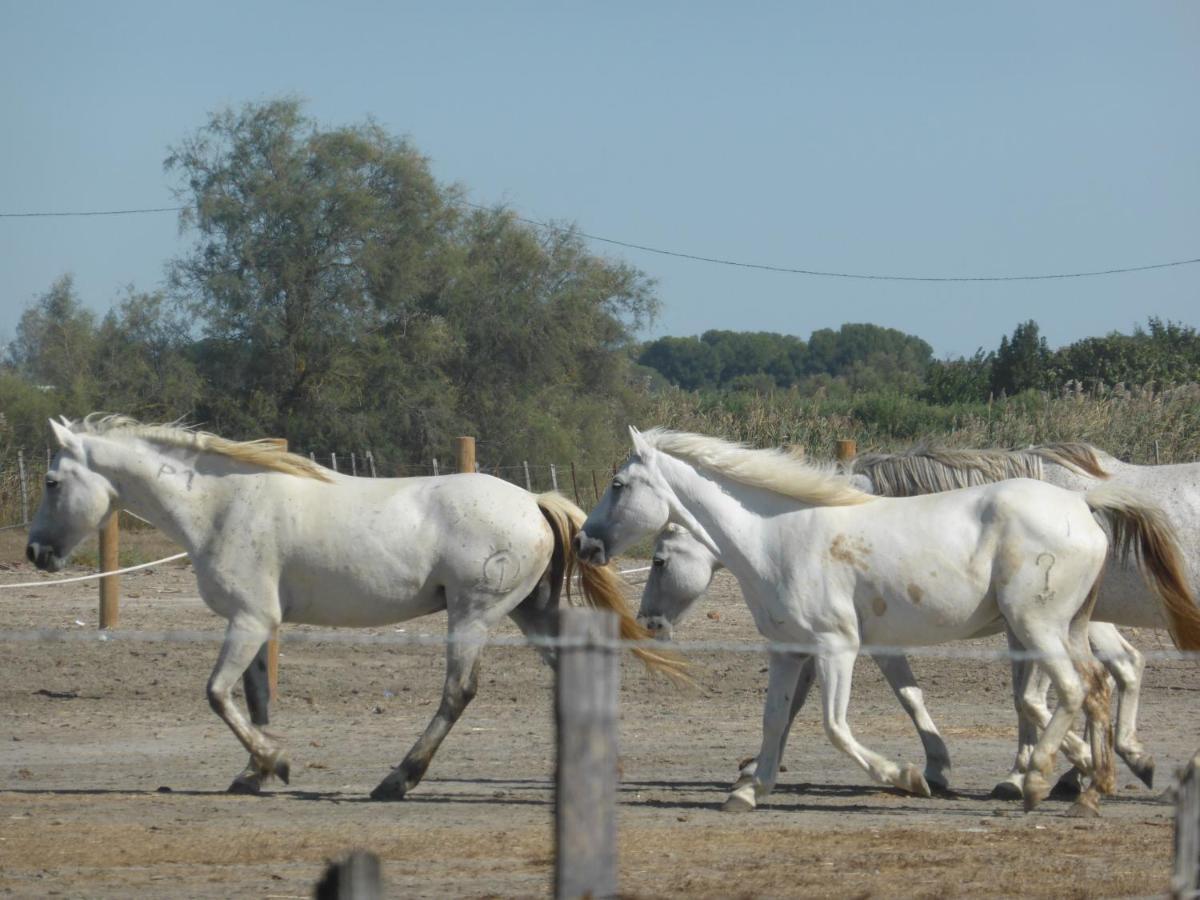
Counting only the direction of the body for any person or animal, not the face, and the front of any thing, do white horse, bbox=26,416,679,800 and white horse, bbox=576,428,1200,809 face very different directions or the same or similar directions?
same or similar directions

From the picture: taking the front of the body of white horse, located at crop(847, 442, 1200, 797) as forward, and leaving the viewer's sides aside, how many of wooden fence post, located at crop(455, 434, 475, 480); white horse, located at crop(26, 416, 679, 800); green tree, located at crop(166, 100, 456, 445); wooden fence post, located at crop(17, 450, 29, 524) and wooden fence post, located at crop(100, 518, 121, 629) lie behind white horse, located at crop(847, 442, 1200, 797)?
0

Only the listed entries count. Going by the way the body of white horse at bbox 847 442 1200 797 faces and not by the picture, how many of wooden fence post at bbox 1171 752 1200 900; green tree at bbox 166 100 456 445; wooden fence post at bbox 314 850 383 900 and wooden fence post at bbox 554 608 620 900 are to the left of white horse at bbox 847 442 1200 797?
3

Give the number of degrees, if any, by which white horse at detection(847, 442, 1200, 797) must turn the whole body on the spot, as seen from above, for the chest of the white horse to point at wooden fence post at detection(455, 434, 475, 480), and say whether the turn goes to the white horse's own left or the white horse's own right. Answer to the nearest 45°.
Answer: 0° — it already faces it

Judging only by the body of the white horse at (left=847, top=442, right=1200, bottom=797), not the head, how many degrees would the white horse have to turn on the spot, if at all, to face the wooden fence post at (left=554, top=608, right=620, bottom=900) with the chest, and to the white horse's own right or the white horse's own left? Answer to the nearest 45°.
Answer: approximately 90° to the white horse's own left

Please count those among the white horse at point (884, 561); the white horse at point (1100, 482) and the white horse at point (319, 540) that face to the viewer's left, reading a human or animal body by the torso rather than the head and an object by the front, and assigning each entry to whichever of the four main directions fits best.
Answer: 3

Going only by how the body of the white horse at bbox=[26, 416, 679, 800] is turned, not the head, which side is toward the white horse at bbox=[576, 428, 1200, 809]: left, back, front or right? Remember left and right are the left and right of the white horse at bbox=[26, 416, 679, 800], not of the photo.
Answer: back

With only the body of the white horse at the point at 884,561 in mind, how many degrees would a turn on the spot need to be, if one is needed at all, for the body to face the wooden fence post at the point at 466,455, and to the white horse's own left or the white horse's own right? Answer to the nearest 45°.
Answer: approximately 45° to the white horse's own right

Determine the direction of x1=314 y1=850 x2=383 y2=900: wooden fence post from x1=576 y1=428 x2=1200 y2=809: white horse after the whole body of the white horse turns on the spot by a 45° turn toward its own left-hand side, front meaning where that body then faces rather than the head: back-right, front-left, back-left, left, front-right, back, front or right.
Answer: front-left

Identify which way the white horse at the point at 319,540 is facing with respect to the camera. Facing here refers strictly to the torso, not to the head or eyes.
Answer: to the viewer's left

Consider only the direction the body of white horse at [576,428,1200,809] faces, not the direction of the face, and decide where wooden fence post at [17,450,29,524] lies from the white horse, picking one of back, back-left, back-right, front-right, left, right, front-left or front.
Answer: front-right

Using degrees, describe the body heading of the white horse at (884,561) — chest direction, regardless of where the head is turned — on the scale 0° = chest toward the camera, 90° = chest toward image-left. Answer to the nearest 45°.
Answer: approximately 90°

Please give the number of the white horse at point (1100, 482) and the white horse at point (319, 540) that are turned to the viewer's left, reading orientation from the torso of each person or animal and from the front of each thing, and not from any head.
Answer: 2

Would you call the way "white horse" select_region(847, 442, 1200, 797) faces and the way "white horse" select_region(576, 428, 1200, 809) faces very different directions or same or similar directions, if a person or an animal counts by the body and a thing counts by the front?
same or similar directions

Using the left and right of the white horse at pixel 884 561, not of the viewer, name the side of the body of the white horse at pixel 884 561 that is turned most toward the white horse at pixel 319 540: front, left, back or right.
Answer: front

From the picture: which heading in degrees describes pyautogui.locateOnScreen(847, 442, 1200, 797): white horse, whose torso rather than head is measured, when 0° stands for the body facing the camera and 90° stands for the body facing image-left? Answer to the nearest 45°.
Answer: approximately 90°

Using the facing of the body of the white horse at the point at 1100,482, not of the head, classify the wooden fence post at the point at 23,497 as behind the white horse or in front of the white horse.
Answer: in front
